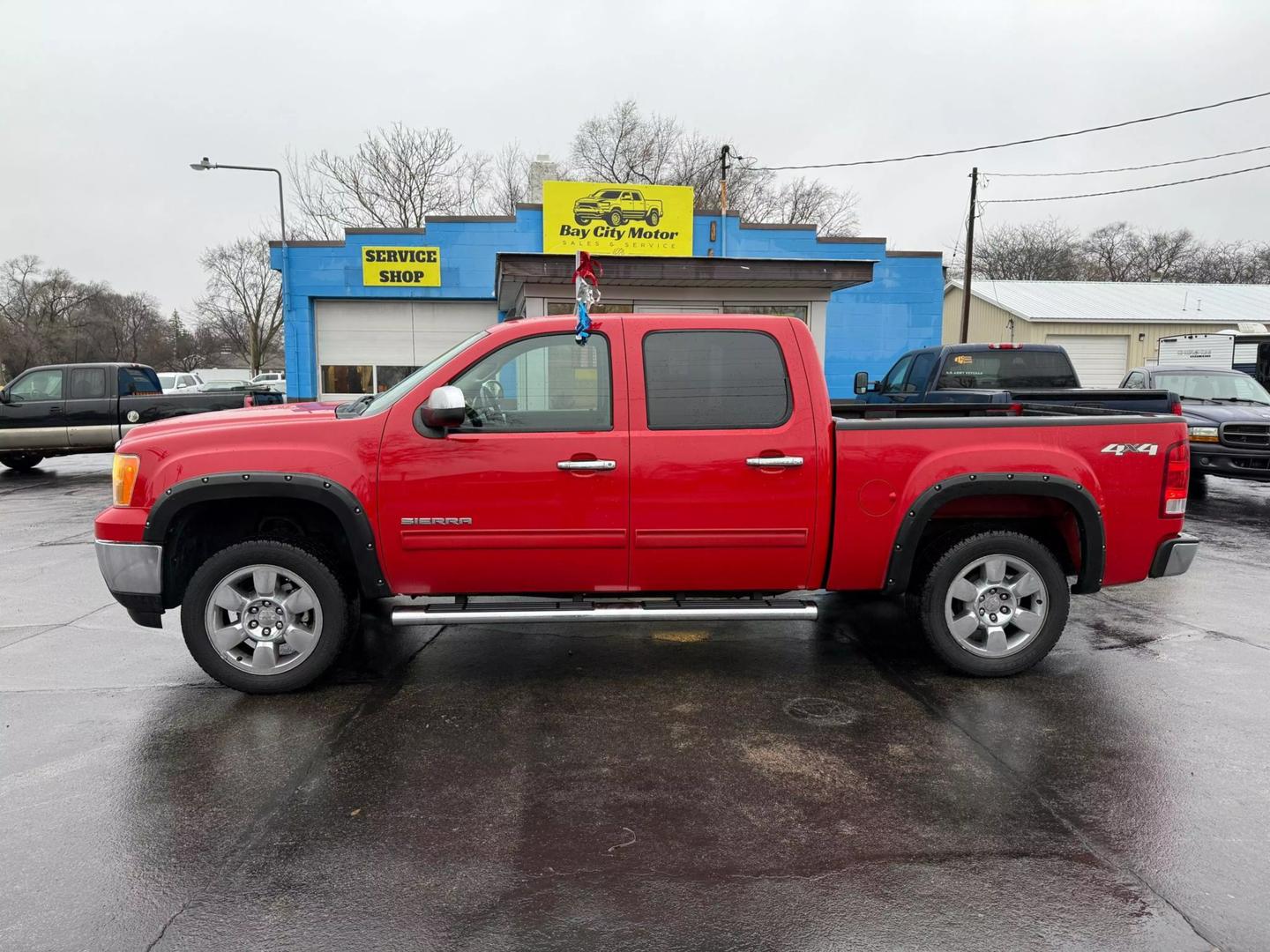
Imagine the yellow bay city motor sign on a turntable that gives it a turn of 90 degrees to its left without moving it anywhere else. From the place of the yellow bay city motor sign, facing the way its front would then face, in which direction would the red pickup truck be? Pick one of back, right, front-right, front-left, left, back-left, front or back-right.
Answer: right

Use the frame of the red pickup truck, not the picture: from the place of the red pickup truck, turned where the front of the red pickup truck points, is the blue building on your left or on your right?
on your right

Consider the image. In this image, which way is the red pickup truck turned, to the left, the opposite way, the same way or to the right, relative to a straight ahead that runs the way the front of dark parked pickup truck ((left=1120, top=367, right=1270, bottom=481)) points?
to the right

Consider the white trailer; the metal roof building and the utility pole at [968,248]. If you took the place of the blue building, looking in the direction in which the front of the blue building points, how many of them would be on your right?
0

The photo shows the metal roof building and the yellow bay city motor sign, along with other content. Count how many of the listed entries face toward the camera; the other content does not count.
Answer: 2

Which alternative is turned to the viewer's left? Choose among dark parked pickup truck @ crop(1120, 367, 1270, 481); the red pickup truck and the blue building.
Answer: the red pickup truck

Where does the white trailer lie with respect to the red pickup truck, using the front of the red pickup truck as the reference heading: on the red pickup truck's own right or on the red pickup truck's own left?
on the red pickup truck's own right

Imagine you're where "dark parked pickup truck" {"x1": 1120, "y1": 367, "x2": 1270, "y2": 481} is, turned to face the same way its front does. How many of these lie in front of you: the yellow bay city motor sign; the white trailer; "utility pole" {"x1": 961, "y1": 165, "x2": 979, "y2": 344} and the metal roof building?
0

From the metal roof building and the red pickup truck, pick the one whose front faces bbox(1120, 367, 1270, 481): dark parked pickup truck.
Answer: the metal roof building

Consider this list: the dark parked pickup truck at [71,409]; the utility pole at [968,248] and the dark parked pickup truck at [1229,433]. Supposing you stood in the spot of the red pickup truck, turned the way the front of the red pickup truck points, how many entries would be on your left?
0

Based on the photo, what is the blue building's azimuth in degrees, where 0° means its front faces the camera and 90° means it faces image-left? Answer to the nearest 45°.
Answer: approximately 0°

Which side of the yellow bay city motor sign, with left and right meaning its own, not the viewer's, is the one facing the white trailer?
left

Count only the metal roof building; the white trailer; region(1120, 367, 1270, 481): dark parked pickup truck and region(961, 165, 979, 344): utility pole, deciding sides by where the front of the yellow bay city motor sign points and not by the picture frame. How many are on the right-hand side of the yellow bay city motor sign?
0

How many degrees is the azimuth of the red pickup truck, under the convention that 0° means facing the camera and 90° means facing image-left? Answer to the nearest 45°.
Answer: approximately 90°

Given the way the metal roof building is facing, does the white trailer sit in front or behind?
in front

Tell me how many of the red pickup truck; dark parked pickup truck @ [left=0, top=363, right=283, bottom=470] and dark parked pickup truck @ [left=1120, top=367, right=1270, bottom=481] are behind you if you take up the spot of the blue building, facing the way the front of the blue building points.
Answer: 0

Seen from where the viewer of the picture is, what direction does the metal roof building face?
facing the viewer

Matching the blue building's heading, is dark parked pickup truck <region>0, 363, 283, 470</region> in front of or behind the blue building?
in front

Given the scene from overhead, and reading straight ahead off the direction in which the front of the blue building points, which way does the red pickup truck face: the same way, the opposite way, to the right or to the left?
to the right

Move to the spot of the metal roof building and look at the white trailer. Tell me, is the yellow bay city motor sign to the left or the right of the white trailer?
right

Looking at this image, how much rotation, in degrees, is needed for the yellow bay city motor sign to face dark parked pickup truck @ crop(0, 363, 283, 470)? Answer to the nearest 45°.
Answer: approximately 45° to its right
